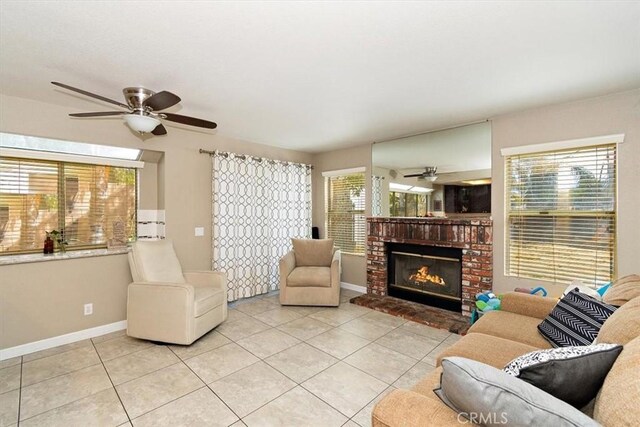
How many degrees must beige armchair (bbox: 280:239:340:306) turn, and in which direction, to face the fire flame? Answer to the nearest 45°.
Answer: approximately 90° to its left

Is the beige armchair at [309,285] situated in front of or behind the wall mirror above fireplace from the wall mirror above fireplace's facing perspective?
in front

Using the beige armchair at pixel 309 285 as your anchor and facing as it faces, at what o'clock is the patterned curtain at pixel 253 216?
The patterned curtain is roughly at 4 o'clock from the beige armchair.

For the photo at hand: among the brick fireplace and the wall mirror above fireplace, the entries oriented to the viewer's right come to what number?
0

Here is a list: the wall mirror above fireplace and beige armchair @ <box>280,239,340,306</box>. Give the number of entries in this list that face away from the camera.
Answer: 0

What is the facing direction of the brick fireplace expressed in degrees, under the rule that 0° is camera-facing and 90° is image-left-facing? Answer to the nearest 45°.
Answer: approximately 45°

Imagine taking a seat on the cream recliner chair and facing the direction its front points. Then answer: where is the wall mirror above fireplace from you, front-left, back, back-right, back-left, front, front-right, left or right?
front-left

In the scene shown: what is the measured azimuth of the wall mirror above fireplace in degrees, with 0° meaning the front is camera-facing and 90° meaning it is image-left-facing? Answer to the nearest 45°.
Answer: approximately 45°

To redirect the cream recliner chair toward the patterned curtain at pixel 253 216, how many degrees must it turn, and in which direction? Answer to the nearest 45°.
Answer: approximately 90° to its left

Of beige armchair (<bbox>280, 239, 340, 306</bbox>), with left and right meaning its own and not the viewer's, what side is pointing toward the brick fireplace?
left

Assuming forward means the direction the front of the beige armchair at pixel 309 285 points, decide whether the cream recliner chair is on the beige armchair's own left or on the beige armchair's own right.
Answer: on the beige armchair's own right

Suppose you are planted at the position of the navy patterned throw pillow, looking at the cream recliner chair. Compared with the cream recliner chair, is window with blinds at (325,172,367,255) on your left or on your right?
right

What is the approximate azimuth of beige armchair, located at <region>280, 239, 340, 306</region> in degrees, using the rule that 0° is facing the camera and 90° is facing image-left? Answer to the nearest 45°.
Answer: approximately 0°
